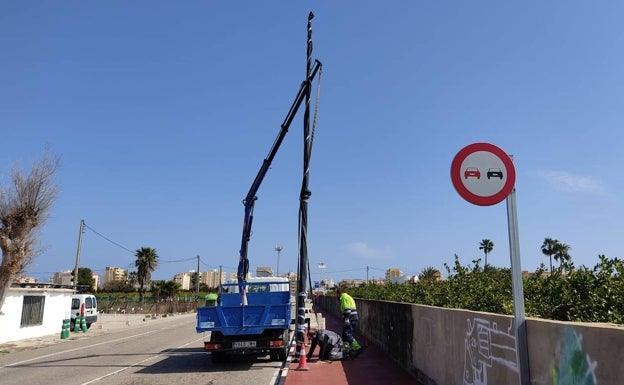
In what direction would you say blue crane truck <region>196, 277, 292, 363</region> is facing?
away from the camera

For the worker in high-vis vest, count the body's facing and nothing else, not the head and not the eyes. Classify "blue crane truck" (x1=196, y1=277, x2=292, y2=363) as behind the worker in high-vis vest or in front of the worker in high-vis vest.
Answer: in front

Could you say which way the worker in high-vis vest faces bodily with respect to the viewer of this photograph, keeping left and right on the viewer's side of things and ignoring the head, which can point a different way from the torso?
facing to the left of the viewer

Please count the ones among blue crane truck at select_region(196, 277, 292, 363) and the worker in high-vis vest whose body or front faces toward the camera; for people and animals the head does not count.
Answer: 0

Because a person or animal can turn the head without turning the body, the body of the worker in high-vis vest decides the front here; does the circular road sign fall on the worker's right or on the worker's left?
on the worker's left

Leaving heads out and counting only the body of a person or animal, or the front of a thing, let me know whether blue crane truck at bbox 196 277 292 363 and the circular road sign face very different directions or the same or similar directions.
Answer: very different directions

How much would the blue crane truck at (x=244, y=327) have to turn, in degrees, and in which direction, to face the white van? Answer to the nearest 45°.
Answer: approximately 45° to its left

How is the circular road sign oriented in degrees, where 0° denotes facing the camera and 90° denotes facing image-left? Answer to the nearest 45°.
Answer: approximately 0°
